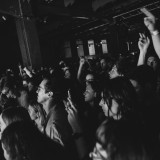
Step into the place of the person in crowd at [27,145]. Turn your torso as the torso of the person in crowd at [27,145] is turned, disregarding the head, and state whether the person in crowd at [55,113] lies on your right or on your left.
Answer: on your right

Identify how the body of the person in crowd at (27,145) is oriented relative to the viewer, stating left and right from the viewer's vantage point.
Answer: facing away from the viewer and to the left of the viewer

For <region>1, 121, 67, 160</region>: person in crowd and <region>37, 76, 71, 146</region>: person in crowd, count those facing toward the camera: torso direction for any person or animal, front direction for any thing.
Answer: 0

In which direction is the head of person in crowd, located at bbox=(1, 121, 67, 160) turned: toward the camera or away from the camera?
away from the camera
